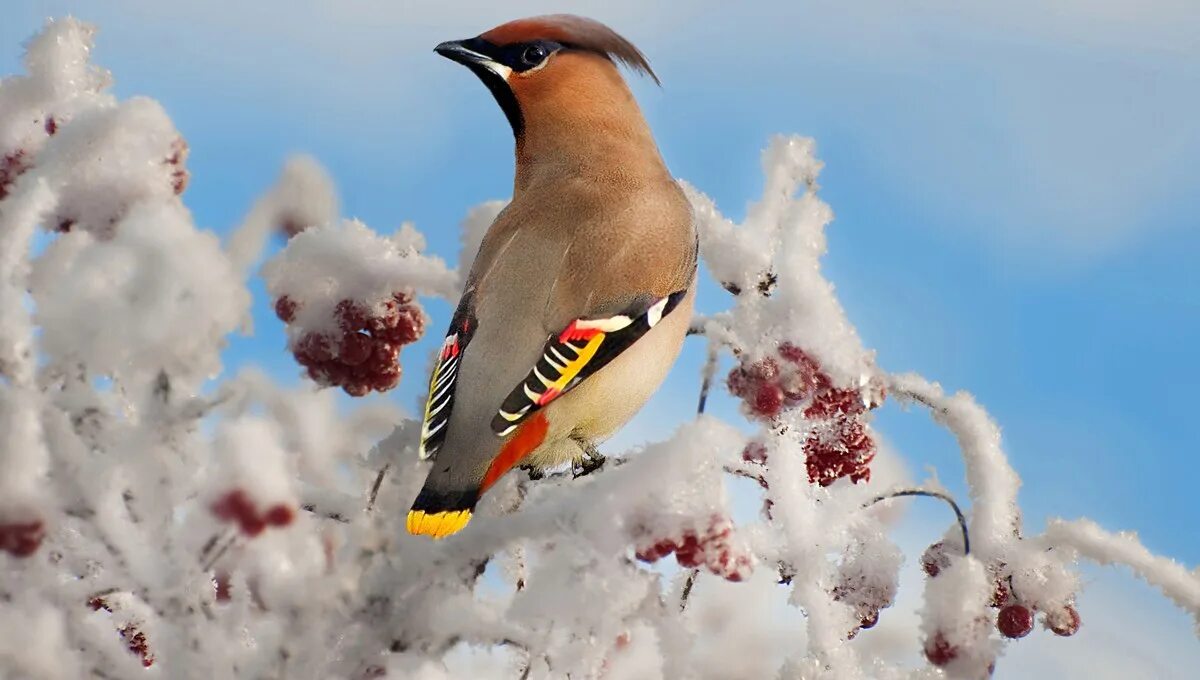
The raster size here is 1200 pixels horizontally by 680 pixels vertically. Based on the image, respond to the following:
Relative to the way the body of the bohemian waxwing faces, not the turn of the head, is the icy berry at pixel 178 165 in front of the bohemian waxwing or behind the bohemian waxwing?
behind

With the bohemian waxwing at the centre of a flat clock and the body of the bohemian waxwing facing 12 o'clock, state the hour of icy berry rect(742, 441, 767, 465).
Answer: The icy berry is roughly at 3 o'clock from the bohemian waxwing.

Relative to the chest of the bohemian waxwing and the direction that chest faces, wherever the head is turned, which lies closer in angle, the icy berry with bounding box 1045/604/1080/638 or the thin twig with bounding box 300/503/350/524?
the icy berry

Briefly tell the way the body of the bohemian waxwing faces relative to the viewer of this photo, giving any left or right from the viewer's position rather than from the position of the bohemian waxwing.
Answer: facing away from the viewer and to the right of the viewer

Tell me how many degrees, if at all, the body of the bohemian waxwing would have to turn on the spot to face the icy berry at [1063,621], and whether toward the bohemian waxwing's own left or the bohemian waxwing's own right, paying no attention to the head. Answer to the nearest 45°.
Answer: approximately 90° to the bohemian waxwing's own right

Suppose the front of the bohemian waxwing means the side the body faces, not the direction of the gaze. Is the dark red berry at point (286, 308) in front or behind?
behind

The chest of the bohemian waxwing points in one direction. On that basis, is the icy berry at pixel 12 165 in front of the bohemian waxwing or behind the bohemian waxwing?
behind

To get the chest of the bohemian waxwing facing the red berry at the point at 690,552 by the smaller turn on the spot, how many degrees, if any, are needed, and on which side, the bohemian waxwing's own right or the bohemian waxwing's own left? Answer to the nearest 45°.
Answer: approximately 135° to the bohemian waxwing's own right
